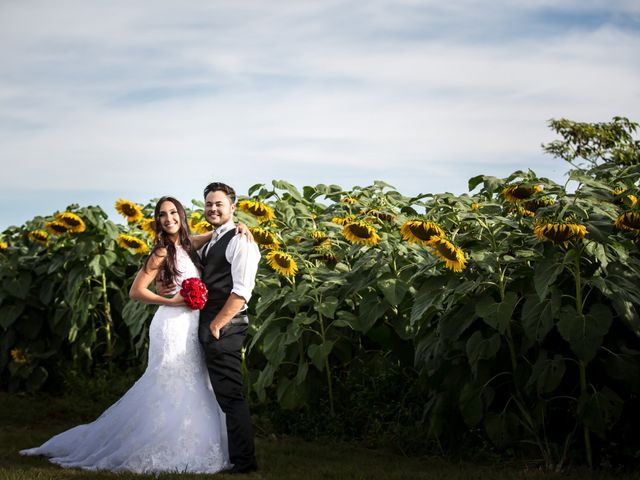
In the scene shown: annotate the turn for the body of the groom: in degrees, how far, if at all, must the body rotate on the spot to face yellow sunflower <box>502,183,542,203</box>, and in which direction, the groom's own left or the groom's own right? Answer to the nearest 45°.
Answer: approximately 135° to the groom's own left

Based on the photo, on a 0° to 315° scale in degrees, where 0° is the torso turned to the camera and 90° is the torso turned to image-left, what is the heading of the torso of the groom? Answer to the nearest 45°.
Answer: approximately 45°

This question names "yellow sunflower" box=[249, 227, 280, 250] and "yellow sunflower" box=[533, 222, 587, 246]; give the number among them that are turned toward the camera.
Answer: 2

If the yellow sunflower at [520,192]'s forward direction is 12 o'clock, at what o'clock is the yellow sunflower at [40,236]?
the yellow sunflower at [40,236] is roughly at 4 o'clock from the yellow sunflower at [520,192].

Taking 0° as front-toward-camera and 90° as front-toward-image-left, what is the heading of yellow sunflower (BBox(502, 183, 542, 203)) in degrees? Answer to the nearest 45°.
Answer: approximately 0°

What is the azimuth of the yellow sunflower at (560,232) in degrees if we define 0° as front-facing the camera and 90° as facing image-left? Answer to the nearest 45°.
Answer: approximately 0°

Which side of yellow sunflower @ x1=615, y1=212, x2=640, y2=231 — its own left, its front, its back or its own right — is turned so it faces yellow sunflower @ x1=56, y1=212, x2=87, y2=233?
right
